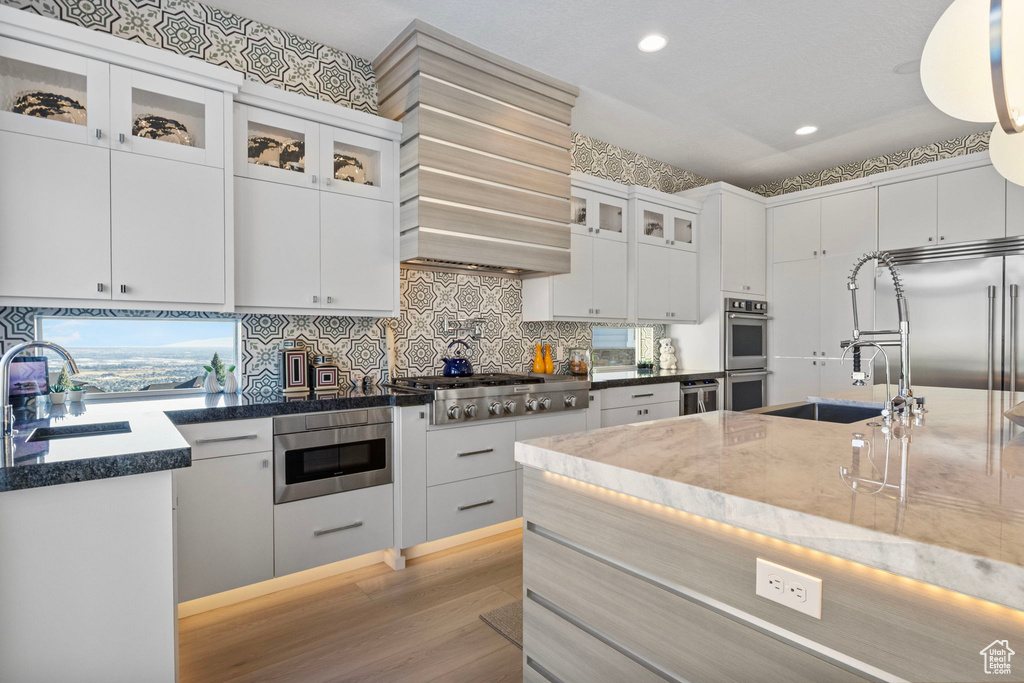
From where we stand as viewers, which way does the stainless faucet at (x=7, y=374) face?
facing to the right of the viewer

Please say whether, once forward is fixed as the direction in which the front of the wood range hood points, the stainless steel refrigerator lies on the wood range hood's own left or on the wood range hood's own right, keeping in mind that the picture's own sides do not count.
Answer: on the wood range hood's own left

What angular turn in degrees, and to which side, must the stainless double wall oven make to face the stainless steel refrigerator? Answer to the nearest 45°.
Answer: approximately 45° to its left

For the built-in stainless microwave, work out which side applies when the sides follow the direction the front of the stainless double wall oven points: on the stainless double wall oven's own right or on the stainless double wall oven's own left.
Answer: on the stainless double wall oven's own right

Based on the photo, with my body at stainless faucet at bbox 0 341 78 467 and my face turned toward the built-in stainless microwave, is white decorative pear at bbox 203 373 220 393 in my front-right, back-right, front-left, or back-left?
front-left

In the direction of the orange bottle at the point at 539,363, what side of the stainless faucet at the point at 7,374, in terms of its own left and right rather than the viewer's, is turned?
front

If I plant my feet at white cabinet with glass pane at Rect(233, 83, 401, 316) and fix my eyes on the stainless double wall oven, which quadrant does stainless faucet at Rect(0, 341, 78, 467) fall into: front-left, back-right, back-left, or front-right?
back-right

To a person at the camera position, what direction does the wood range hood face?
facing the viewer and to the right of the viewer

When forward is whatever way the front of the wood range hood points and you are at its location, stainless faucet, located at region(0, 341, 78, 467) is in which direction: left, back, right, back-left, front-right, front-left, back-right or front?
right

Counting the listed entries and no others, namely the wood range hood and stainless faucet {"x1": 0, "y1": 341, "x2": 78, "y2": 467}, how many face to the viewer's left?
0

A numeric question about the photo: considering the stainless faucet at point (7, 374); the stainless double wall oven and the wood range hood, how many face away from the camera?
0

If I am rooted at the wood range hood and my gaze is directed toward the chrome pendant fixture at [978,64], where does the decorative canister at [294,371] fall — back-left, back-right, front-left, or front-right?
back-right

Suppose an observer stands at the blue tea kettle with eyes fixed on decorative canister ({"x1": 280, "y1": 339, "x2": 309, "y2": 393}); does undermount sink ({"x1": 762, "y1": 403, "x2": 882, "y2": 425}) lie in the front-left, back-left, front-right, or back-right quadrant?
back-left

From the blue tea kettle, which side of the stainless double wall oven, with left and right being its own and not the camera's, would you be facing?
right
